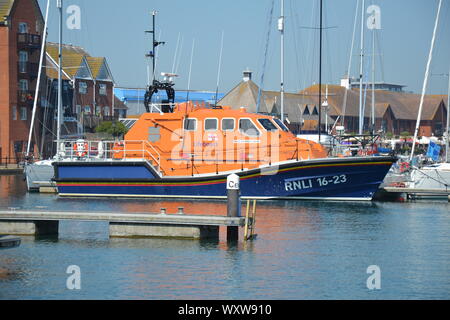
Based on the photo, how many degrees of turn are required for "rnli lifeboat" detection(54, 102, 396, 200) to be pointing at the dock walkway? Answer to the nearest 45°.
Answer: approximately 90° to its right

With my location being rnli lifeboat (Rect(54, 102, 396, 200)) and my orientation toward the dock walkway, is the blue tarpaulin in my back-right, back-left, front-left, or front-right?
back-left

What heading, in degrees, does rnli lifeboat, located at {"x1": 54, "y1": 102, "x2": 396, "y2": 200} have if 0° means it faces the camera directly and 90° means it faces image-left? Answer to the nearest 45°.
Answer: approximately 270°

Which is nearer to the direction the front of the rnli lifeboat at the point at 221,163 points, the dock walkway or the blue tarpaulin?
the blue tarpaulin

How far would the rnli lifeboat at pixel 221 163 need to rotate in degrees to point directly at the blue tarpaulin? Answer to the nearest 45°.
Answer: approximately 45° to its left
